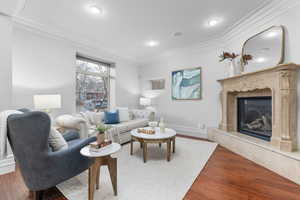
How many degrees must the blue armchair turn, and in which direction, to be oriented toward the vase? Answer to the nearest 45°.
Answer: approximately 45° to its right

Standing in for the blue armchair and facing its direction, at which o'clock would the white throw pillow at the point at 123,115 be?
The white throw pillow is roughly at 12 o'clock from the blue armchair.

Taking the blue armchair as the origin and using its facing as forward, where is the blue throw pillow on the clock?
The blue throw pillow is roughly at 12 o'clock from the blue armchair.

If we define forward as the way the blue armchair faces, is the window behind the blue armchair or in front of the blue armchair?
in front

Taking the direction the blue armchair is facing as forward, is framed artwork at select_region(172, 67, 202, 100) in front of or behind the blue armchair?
in front

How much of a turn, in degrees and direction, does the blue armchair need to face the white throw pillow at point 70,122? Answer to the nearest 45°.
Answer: approximately 45° to its left

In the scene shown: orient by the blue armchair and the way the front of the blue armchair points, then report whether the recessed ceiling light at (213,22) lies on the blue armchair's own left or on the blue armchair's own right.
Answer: on the blue armchair's own right

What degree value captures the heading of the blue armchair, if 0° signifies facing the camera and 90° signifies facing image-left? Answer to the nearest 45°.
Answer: approximately 225°

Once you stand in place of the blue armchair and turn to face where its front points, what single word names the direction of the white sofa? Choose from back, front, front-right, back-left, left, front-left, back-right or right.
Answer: front
